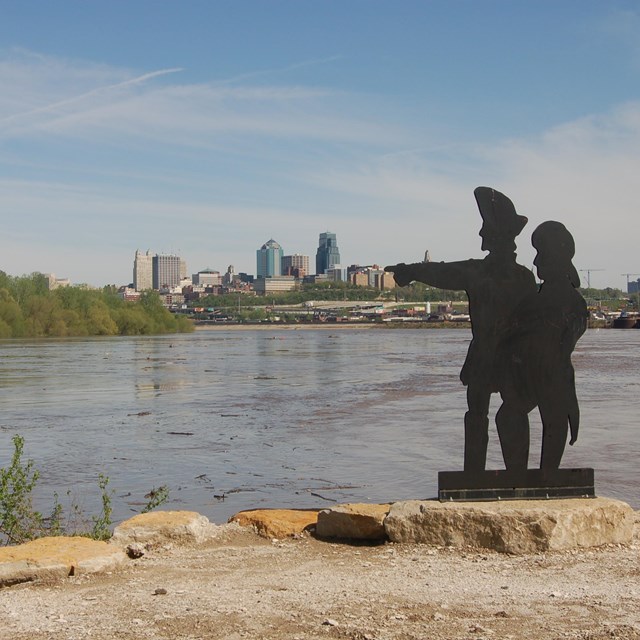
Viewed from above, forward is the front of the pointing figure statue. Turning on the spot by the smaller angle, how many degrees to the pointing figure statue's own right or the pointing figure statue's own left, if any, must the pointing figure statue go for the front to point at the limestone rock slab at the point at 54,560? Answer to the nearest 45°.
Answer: approximately 45° to the pointing figure statue's own left

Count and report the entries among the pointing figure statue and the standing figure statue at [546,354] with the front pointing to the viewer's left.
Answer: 2

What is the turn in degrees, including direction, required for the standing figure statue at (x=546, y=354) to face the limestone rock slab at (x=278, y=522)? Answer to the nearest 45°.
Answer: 0° — it already faces it

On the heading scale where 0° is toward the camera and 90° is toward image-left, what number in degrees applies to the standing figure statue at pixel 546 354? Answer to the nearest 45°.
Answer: approximately 90°

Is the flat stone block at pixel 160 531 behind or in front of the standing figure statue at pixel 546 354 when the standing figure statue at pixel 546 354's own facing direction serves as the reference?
in front

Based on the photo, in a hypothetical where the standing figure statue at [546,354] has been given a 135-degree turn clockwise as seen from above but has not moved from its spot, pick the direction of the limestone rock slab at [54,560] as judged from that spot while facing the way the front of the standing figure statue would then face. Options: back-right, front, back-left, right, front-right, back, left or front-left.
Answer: back

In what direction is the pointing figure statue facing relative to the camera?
to the viewer's left

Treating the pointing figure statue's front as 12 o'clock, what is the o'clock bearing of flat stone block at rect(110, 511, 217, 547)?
The flat stone block is roughly at 11 o'clock from the pointing figure statue.
